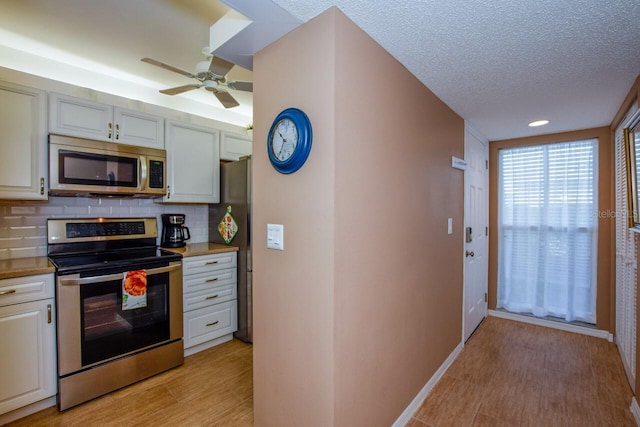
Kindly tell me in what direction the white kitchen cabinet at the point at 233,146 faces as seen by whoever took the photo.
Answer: facing the viewer and to the right of the viewer

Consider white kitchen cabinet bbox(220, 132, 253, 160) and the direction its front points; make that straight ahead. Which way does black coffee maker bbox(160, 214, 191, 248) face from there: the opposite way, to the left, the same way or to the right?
the same way

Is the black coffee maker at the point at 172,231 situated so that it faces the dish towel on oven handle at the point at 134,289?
no

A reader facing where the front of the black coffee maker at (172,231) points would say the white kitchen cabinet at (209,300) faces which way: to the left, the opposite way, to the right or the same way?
the same way

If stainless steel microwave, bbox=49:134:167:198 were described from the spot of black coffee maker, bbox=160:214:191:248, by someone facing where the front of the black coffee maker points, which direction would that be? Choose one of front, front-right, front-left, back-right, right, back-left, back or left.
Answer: right

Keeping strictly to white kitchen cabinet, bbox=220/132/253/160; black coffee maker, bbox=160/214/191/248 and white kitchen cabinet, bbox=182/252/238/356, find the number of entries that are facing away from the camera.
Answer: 0

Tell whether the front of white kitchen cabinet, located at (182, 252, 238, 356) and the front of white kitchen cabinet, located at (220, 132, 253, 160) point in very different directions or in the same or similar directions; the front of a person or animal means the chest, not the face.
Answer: same or similar directions

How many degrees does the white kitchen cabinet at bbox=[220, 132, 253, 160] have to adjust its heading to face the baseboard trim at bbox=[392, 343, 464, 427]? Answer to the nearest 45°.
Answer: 0° — it already faces it

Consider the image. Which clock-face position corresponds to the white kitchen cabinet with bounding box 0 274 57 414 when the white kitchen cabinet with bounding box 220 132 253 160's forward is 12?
the white kitchen cabinet with bounding box 0 274 57 414 is roughly at 3 o'clock from the white kitchen cabinet with bounding box 220 132 253 160.

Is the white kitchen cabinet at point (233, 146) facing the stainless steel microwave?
no

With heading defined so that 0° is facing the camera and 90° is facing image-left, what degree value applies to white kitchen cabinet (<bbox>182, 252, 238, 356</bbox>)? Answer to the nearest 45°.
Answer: approximately 315°

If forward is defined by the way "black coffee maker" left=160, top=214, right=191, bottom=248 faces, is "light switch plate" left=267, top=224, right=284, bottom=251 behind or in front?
in front
